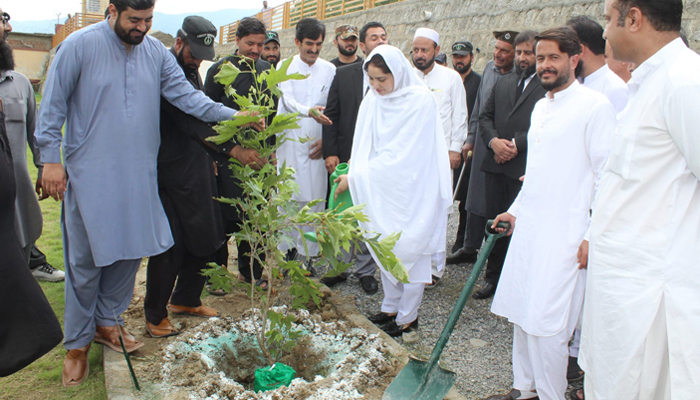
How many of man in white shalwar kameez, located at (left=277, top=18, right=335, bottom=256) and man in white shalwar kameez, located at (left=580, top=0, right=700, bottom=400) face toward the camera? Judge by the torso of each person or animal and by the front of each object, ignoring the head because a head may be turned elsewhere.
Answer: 1

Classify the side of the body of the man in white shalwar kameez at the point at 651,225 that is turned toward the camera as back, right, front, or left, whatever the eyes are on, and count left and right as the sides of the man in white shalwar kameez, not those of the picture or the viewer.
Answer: left

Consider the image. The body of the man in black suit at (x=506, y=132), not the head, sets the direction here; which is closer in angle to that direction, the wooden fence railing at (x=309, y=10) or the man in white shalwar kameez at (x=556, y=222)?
the man in white shalwar kameez

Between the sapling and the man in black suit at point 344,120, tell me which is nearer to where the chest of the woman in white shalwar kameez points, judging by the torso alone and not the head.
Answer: the sapling

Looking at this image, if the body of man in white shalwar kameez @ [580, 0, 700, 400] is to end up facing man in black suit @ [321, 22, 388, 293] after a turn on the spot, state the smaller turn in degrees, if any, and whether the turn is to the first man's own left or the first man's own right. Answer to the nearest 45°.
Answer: approximately 45° to the first man's own right

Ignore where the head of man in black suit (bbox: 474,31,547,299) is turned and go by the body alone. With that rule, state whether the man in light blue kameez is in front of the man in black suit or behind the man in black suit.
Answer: in front

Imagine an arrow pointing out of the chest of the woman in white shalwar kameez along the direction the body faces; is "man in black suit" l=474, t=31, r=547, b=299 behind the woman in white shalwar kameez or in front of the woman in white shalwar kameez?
behind

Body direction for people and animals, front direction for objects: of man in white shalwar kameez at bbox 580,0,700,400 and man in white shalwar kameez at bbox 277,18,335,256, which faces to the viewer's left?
man in white shalwar kameez at bbox 580,0,700,400

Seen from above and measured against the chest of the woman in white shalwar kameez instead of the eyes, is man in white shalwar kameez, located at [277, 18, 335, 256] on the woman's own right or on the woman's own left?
on the woman's own right

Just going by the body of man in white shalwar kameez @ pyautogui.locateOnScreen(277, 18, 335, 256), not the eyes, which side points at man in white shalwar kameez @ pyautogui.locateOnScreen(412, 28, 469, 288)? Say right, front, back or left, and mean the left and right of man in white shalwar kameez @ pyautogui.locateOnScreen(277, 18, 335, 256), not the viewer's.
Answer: left

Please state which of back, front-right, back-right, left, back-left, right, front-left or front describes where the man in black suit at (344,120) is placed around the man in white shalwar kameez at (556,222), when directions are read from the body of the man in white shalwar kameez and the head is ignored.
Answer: right

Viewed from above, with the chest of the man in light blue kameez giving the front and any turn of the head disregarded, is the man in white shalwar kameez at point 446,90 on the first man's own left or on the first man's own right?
on the first man's own left

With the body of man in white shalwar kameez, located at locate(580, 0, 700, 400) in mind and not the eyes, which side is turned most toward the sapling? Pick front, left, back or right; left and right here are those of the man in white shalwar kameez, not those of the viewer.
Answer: front
